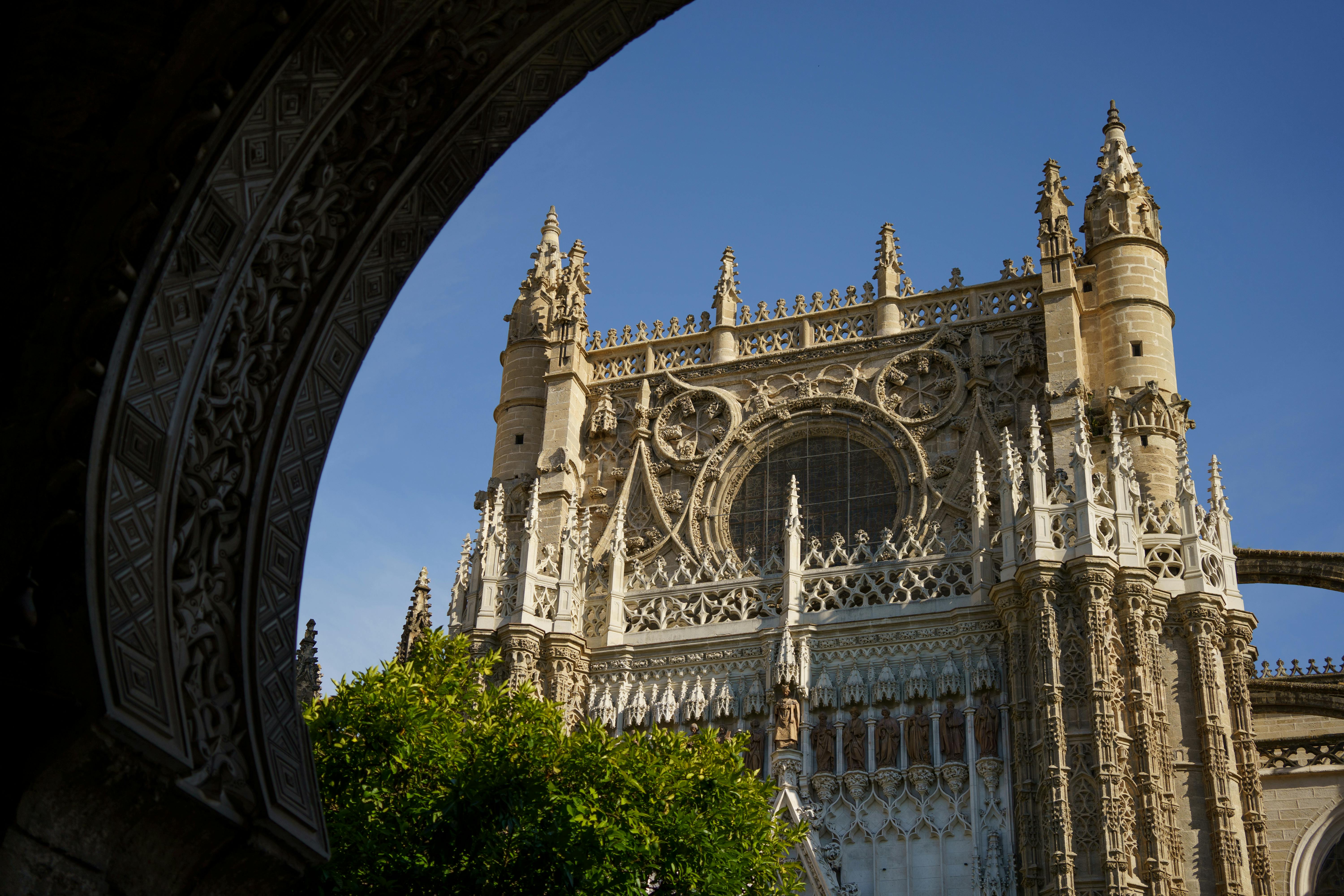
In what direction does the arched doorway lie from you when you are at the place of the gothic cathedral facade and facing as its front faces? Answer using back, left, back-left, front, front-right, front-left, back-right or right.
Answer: front-left

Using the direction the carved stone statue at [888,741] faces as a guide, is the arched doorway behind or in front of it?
in front

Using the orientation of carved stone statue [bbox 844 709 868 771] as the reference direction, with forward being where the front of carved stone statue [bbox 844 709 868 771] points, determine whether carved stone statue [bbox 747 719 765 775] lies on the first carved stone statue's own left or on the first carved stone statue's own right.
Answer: on the first carved stone statue's own right

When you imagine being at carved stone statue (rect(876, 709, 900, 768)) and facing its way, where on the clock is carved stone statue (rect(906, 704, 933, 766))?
carved stone statue (rect(906, 704, 933, 766)) is roughly at 8 o'clock from carved stone statue (rect(876, 709, 900, 768)).

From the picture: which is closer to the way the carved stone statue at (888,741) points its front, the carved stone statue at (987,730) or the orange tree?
the orange tree

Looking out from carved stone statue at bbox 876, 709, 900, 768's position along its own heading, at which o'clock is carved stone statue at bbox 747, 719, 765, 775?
carved stone statue at bbox 747, 719, 765, 775 is roughly at 2 o'clock from carved stone statue at bbox 876, 709, 900, 768.

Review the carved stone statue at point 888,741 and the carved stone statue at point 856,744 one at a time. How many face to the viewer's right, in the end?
0

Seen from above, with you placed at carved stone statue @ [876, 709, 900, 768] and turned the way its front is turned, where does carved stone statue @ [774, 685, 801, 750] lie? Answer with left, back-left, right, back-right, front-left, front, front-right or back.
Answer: front-right

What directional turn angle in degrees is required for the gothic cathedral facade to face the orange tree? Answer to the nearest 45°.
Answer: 0° — it already faces it

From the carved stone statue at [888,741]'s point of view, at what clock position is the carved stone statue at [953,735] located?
the carved stone statue at [953,735] is roughly at 8 o'clock from the carved stone statue at [888,741].

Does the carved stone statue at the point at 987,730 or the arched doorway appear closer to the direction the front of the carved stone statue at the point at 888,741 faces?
the arched doorway

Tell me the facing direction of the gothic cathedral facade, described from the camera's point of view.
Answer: facing the viewer and to the left of the viewer

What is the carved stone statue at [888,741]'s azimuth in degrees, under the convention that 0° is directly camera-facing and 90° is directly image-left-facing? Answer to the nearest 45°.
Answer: approximately 45°

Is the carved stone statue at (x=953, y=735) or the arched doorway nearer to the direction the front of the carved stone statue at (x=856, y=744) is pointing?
the arched doorway
